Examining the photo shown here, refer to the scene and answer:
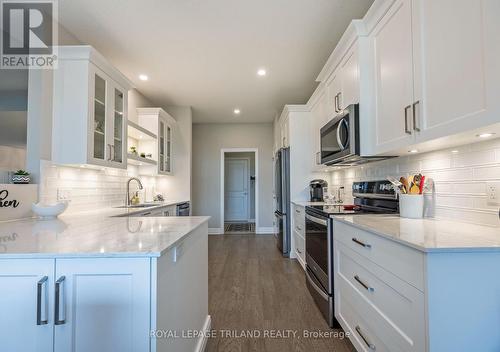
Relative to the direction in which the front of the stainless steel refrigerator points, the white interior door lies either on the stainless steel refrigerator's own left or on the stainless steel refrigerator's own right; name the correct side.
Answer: on the stainless steel refrigerator's own right

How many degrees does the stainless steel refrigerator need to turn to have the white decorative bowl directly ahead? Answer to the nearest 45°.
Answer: approximately 45° to its left

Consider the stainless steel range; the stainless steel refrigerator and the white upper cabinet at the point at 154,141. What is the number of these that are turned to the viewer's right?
1

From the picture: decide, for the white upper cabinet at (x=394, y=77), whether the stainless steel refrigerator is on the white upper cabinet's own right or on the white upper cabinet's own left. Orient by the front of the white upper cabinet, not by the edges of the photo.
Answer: on the white upper cabinet's own right

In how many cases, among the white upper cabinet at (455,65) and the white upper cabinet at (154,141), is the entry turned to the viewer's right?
1

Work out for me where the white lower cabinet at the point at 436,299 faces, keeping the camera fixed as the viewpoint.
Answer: facing the viewer and to the left of the viewer

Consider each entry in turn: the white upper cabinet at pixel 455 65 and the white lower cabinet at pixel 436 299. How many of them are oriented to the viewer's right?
0

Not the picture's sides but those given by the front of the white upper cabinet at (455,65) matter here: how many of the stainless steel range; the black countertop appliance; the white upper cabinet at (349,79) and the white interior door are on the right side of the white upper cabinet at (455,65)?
4

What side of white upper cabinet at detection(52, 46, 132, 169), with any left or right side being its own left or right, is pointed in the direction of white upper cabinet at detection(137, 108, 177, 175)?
left

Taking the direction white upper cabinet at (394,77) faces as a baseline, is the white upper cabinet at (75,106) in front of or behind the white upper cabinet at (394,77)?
in front

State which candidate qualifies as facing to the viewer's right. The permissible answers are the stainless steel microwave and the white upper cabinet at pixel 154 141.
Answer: the white upper cabinet

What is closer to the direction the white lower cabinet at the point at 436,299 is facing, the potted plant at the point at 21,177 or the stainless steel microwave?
the potted plant

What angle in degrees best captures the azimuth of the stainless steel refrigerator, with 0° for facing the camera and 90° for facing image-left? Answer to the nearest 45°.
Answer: approximately 90°

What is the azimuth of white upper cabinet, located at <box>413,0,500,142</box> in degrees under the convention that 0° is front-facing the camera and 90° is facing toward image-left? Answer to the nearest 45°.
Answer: approximately 45°

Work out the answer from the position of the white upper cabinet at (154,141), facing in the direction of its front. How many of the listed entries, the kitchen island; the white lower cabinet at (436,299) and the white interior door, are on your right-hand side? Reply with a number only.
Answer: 2

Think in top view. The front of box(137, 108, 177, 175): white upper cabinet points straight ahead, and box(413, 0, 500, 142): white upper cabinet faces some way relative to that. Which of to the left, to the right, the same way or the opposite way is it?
the opposite way
